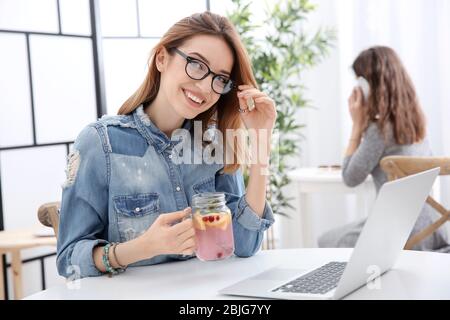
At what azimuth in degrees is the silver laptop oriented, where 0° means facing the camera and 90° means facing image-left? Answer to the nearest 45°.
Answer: approximately 135°

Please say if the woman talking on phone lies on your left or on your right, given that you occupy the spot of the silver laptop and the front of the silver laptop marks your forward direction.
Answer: on your right

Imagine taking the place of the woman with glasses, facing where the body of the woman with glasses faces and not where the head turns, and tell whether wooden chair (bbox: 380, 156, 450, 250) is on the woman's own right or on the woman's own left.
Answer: on the woman's own left

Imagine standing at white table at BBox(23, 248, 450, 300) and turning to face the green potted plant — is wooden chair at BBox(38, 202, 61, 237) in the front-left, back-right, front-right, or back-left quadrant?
front-left

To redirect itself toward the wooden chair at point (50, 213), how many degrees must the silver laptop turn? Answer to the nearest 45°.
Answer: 0° — it already faces it

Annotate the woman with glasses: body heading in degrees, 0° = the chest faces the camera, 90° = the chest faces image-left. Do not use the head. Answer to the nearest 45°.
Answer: approximately 315°

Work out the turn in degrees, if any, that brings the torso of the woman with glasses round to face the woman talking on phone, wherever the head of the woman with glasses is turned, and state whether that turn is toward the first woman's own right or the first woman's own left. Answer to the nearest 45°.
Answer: approximately 90° to the first woman's own left

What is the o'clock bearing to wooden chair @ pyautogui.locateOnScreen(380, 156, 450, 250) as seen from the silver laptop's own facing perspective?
The wooden chair is roughly at 2 o'clock from the silver laptop.

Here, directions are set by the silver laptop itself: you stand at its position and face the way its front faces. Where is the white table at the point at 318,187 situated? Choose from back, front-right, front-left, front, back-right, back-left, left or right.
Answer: front-right

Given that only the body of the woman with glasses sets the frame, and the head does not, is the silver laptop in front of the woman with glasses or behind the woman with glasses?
in front

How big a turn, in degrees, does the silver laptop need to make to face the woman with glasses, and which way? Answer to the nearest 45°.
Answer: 0° — it already faces them

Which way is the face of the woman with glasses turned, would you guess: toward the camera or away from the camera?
toward the camera

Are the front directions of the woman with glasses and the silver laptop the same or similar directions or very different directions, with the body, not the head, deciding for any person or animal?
very different directions
